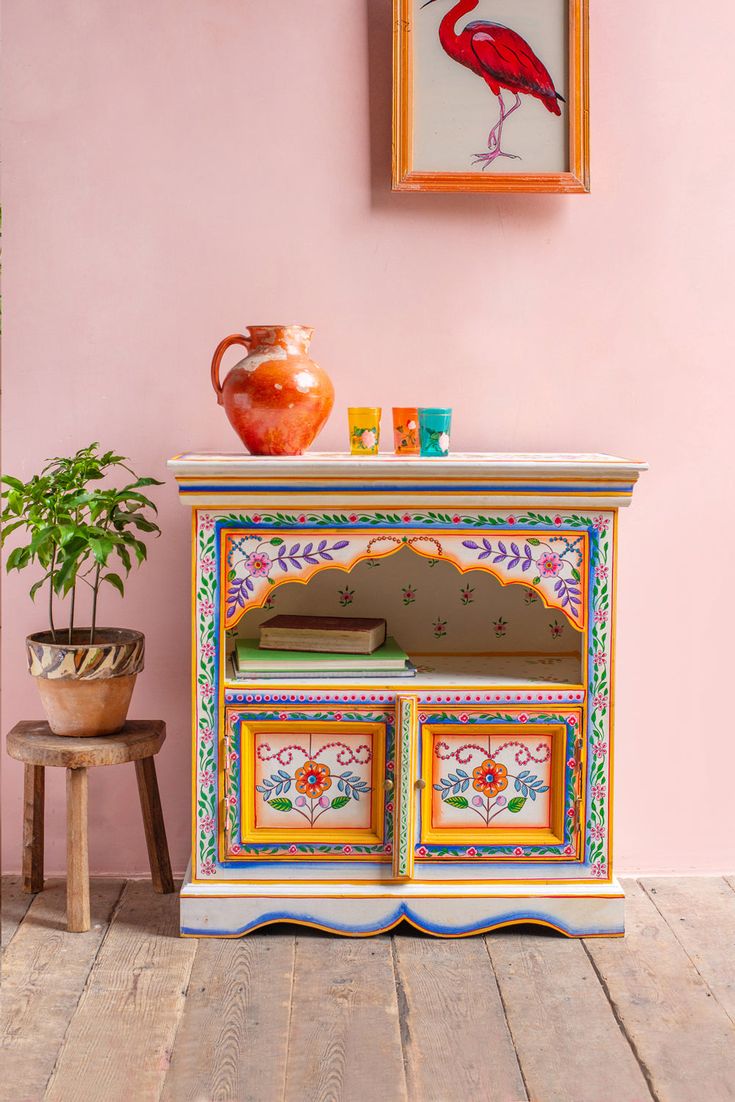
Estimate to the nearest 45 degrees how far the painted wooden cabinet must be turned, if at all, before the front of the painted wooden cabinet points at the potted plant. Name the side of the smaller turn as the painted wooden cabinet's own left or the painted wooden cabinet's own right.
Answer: approximately 90° to the painted wooden cabinet's own right

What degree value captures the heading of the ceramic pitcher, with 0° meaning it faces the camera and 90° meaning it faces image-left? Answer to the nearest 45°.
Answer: approximately 270°

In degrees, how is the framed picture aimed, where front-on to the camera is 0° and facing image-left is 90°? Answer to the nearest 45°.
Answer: approximately 0°

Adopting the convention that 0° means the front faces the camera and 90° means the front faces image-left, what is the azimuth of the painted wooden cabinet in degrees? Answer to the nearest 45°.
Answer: approximately 0°

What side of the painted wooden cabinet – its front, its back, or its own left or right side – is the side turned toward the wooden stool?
right
